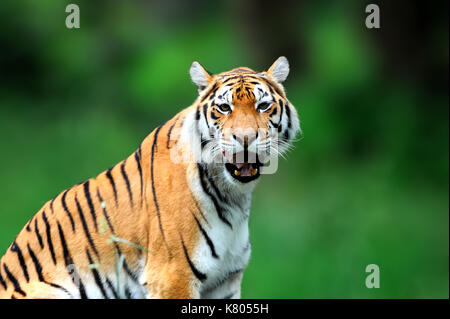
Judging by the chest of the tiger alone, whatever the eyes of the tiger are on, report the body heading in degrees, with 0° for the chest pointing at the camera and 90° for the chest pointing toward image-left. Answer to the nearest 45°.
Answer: approximately 315°
